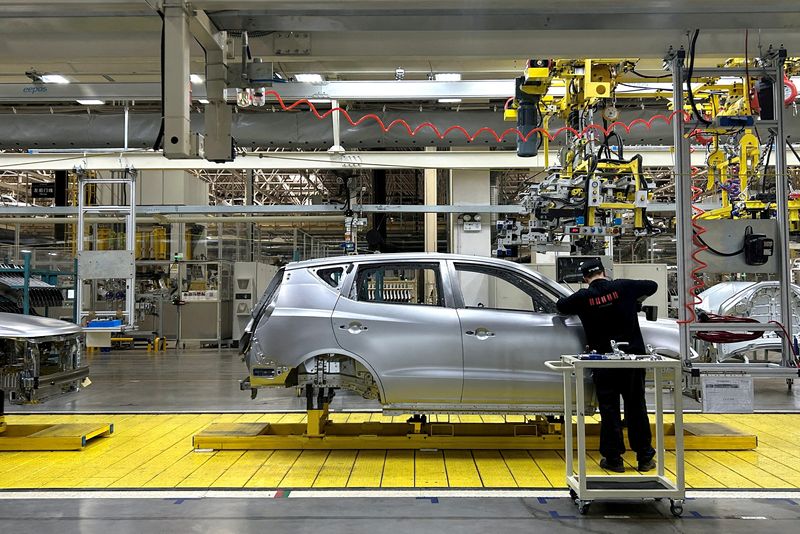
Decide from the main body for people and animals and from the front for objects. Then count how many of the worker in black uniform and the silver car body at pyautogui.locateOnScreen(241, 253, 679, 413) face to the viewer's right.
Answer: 1

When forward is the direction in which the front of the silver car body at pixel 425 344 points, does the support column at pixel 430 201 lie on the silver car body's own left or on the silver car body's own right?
on the silver car body's own left

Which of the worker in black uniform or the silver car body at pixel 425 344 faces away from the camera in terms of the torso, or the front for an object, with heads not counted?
the worker in black uniform

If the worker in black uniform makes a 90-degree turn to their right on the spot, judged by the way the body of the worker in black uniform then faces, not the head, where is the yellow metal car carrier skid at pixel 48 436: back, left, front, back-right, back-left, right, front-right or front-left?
back

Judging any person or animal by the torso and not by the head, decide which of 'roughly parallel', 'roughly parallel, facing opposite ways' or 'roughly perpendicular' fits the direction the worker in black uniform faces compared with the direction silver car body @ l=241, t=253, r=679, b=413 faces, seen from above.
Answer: roughly perpendicular

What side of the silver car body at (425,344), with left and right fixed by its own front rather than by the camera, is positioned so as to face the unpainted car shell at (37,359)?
back

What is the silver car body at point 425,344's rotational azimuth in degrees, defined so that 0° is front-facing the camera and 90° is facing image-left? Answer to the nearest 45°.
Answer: approximately 270°

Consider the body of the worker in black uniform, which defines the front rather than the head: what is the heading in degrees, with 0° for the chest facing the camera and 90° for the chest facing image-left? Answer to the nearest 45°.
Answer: approximately 180°

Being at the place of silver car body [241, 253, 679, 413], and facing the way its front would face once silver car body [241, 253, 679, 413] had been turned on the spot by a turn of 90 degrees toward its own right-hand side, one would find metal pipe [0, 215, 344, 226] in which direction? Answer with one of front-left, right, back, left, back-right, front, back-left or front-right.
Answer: back-right

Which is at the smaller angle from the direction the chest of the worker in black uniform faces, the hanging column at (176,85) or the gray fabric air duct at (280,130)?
the gray fabric air duct
